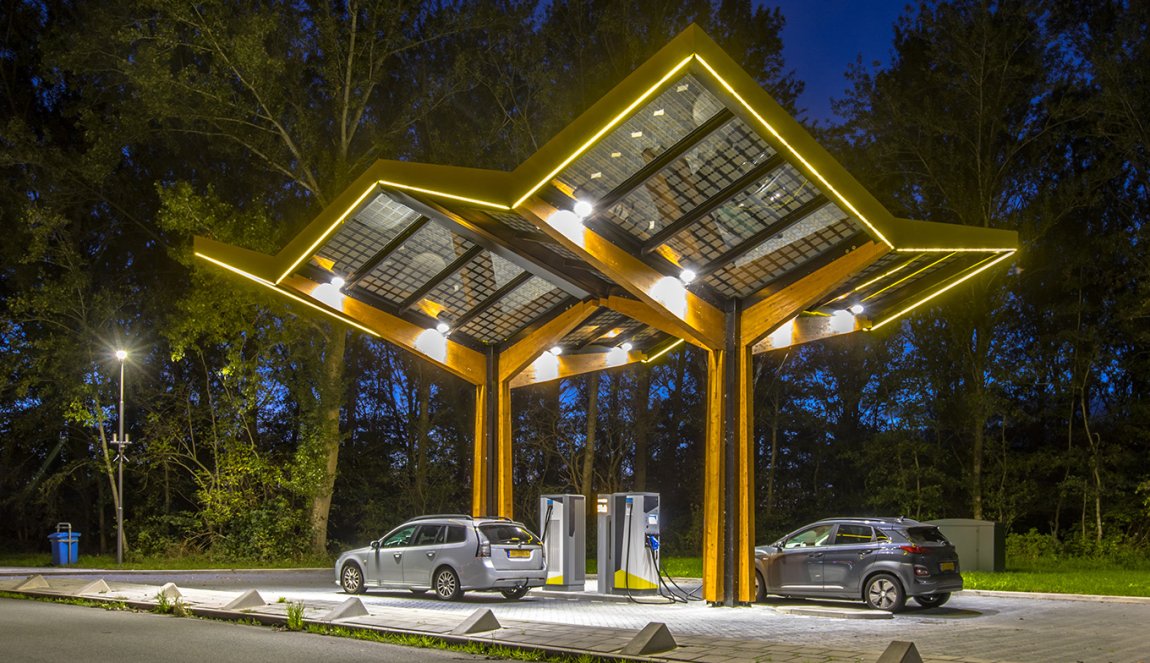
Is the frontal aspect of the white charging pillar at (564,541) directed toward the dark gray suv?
no

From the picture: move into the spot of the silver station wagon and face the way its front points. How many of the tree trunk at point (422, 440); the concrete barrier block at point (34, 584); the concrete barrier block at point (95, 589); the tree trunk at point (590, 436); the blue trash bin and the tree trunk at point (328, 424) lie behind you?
0

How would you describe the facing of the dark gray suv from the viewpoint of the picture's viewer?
facing away from the viewer and to the left of the viewer

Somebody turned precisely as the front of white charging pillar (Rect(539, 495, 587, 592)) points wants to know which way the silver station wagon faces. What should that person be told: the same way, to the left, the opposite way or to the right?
to the right

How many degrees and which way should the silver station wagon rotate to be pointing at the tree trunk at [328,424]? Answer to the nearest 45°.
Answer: approximately 45° to its right

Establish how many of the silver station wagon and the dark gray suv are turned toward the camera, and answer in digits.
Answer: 0

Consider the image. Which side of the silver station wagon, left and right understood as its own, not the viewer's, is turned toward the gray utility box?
right

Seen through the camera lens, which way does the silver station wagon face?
facing away from the viewer and to the left of the viewer

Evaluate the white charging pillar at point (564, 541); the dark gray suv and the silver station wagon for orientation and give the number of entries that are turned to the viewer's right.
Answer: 0
